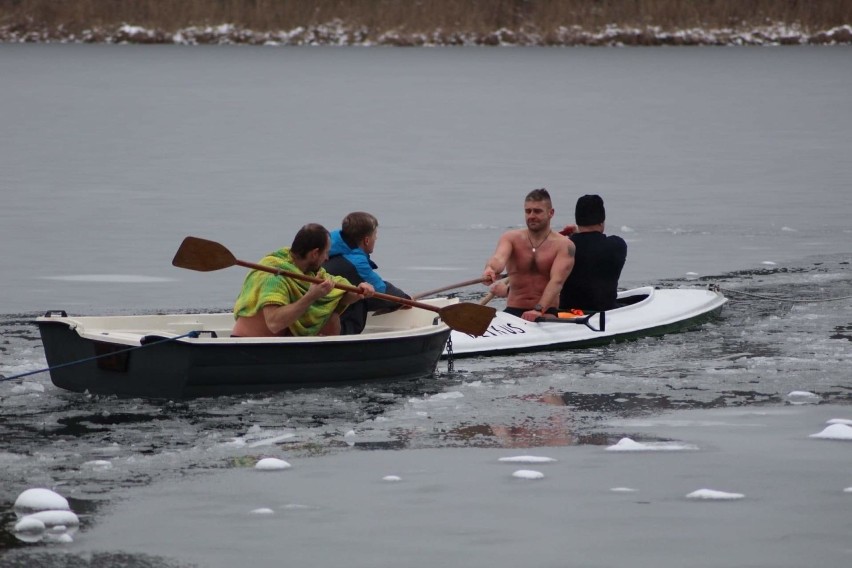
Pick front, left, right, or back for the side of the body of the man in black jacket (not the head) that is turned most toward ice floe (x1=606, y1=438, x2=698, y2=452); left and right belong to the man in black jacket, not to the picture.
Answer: back

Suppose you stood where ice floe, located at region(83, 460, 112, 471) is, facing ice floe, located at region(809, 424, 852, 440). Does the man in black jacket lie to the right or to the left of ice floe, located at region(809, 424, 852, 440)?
left

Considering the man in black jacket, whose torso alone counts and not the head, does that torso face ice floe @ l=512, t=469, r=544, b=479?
no

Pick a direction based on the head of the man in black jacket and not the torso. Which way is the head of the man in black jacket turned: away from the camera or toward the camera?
away from the camera

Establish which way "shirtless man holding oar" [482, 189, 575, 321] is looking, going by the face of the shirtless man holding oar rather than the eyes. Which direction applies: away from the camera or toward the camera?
toward the camera

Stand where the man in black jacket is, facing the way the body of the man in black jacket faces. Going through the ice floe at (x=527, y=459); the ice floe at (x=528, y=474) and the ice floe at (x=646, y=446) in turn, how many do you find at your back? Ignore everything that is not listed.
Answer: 3

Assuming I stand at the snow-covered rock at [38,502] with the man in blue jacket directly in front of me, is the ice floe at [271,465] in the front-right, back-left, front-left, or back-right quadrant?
front-right

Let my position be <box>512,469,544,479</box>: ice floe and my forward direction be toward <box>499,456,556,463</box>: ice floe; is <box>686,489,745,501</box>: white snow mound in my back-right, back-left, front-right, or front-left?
back-right

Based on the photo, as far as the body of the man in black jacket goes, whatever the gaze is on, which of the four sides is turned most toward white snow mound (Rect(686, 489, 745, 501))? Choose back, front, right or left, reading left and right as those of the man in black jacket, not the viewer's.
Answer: back

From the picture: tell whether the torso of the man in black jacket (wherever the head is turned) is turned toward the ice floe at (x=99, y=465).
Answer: no

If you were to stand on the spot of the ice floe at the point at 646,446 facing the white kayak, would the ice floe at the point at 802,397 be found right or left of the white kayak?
right

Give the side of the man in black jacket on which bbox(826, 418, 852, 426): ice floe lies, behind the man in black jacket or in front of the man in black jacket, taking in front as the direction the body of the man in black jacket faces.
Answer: behind

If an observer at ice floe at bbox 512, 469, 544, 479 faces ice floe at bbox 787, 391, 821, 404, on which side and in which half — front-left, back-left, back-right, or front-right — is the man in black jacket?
front-left

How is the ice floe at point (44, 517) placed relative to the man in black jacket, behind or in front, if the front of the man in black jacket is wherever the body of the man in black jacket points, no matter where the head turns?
behind

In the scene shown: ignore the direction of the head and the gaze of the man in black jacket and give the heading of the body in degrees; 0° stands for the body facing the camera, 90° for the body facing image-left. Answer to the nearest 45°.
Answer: approximately 180°

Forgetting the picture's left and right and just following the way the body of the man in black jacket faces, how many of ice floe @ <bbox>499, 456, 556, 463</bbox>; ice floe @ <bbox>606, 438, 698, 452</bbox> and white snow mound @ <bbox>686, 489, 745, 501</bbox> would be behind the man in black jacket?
3
